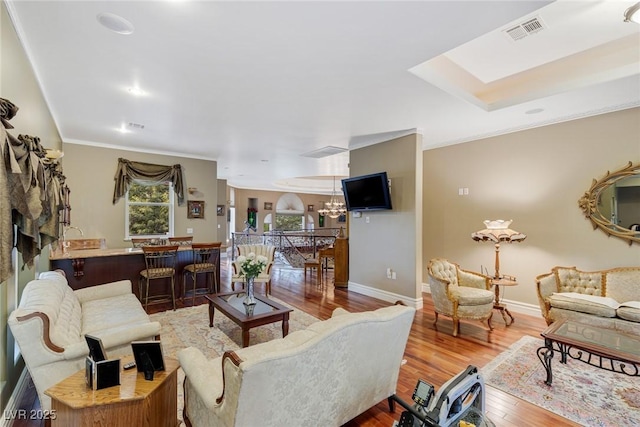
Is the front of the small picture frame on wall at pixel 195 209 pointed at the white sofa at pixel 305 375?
yes

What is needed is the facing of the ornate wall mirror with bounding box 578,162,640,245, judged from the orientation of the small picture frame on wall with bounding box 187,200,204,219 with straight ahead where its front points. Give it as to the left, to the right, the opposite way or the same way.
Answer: to the right

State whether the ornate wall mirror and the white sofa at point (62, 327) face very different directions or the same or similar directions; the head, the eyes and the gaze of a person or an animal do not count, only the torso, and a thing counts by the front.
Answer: very different directions

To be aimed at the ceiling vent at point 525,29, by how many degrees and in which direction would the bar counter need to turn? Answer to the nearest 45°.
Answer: approximately 45° to its left

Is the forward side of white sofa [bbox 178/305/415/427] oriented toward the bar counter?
yes

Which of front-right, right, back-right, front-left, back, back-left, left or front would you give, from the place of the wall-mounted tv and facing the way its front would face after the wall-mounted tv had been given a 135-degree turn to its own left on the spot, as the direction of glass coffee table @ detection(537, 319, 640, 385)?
front-right

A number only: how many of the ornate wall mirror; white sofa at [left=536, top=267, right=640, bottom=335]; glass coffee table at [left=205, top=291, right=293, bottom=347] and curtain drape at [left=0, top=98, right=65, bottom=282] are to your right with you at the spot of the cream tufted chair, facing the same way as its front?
2

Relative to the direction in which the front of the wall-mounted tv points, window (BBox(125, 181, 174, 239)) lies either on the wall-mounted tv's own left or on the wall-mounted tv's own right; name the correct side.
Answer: on the wall-mounted tv's own right
